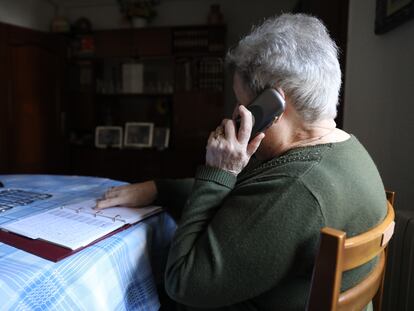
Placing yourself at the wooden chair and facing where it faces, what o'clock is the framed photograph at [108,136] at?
The framed photograph is roughly at 12 o'clock from the wooden chair.

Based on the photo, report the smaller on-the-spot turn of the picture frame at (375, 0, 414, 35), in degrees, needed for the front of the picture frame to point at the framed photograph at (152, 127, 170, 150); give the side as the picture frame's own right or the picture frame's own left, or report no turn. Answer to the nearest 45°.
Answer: approximately 90° to the picture frame's own right

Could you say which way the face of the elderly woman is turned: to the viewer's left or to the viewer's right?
to the viewer's left

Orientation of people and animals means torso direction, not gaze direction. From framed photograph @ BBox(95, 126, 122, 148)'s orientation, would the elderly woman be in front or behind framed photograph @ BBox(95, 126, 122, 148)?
in front

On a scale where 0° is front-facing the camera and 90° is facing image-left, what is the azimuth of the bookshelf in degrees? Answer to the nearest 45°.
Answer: approximately 0°

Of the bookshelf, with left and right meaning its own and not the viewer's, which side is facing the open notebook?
front

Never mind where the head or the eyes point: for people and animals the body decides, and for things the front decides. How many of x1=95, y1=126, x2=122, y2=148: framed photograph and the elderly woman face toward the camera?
1

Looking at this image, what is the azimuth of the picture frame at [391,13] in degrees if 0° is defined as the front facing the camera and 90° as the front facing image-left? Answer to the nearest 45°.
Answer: approximately 45°

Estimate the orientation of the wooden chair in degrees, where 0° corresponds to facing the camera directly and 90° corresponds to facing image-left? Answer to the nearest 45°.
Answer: approximately 135°

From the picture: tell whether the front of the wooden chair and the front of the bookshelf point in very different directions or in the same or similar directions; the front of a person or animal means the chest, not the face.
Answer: very different directions
